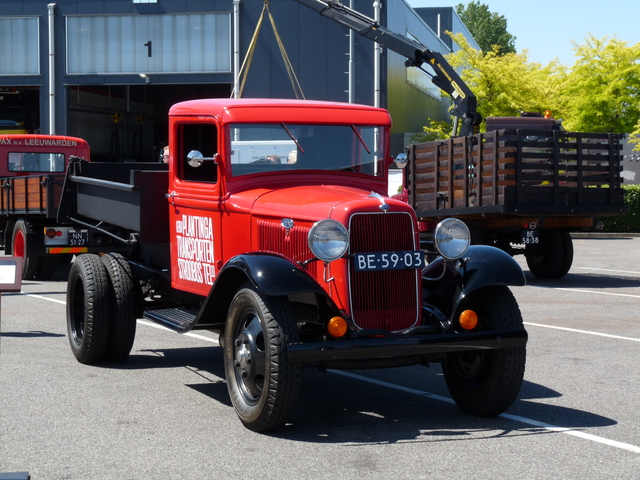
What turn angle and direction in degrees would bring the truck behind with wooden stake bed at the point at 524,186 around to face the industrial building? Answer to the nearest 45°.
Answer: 0° — it already faces it

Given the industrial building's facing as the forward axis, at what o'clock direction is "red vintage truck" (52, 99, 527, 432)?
The red vintage truck is roughly at 12 o'clock from the industrial building.

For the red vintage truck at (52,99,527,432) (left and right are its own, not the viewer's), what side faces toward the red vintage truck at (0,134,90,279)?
back

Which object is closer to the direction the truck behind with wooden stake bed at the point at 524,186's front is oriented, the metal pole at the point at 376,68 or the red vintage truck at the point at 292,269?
the metal pole

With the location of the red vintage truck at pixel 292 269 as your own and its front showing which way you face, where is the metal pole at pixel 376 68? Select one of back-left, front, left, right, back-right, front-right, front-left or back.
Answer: back-left

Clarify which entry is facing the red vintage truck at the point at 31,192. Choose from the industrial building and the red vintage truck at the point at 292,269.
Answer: the industrial building

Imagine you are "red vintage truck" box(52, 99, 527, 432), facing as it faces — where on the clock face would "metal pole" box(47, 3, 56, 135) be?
The metal pole is roughly at 7 o'clock from the red vintage truck.

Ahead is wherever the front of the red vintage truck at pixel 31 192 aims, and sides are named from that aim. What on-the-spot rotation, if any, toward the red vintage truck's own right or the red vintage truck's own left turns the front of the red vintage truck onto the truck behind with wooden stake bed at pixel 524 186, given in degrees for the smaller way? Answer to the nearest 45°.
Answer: approximately 135° to the red vintage truck's own right

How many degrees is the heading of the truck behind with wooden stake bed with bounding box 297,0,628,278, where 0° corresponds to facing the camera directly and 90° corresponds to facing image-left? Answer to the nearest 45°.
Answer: approximately 135°

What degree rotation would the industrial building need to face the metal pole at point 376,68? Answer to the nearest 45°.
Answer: approximately 45° to its left

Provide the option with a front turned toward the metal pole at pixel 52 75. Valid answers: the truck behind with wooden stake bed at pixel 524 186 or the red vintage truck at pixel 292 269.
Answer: the truck behind with wooden stake bed

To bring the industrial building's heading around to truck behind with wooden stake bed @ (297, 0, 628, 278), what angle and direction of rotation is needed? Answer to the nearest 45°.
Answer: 0° — it already faces it

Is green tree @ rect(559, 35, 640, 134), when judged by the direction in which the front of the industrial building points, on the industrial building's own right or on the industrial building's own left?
on the industrial building's own left
